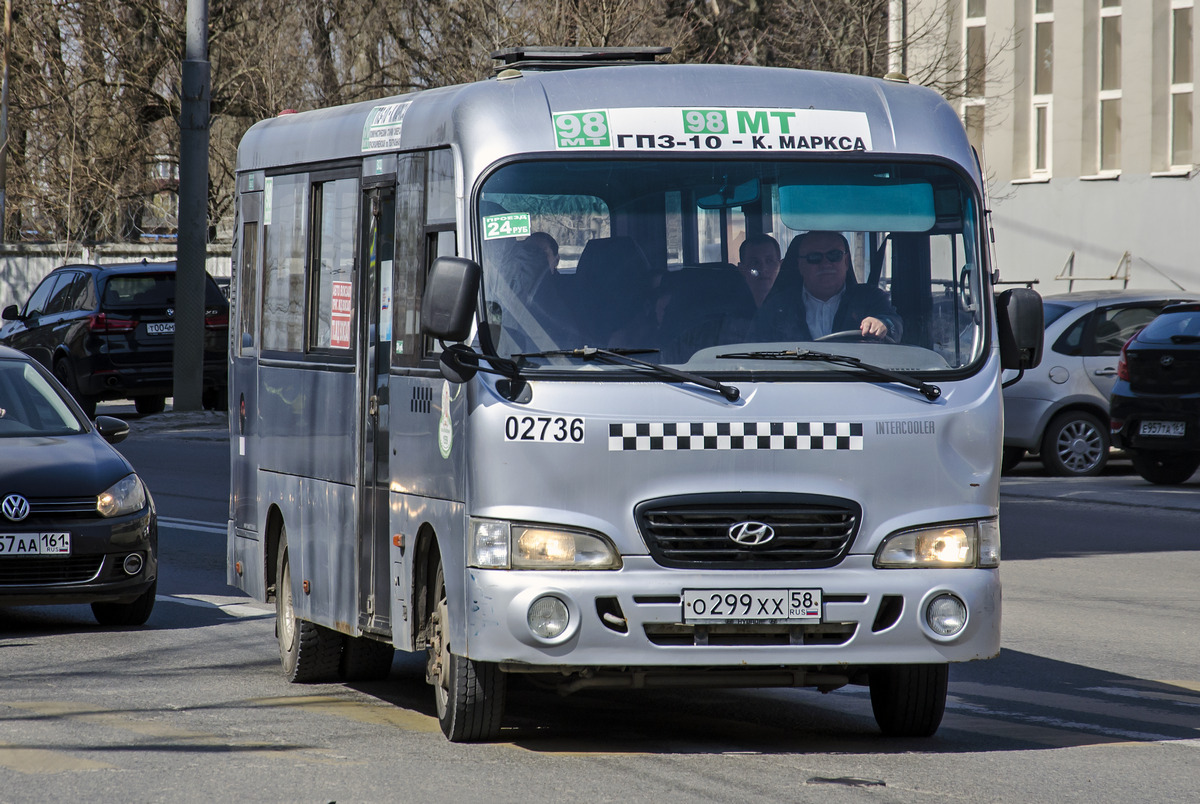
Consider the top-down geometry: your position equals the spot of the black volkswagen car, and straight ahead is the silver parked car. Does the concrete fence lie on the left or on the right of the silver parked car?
left

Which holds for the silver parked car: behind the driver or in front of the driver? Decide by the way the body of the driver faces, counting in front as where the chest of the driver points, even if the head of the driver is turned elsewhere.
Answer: behind

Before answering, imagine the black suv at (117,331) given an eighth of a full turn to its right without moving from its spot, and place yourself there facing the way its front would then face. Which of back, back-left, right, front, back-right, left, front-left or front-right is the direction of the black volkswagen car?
back

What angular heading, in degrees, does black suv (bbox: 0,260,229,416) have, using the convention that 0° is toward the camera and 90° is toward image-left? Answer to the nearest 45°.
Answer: approximately 135°

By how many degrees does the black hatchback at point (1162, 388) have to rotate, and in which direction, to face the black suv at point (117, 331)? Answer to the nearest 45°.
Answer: approximately 135° to its left

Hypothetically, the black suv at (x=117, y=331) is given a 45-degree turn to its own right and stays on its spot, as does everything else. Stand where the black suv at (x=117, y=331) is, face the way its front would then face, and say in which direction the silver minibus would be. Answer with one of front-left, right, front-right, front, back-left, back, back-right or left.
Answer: back

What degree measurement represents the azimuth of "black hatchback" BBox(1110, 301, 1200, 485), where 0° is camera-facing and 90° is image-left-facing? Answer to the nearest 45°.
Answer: approximately 225°

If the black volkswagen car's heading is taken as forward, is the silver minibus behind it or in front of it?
in front

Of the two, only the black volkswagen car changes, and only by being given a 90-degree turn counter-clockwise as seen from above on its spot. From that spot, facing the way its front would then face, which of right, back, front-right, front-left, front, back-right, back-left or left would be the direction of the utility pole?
left

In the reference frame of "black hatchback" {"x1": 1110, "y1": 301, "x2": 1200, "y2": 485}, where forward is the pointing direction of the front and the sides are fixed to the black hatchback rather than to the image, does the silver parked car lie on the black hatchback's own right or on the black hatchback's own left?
on the black hatchback's own left
